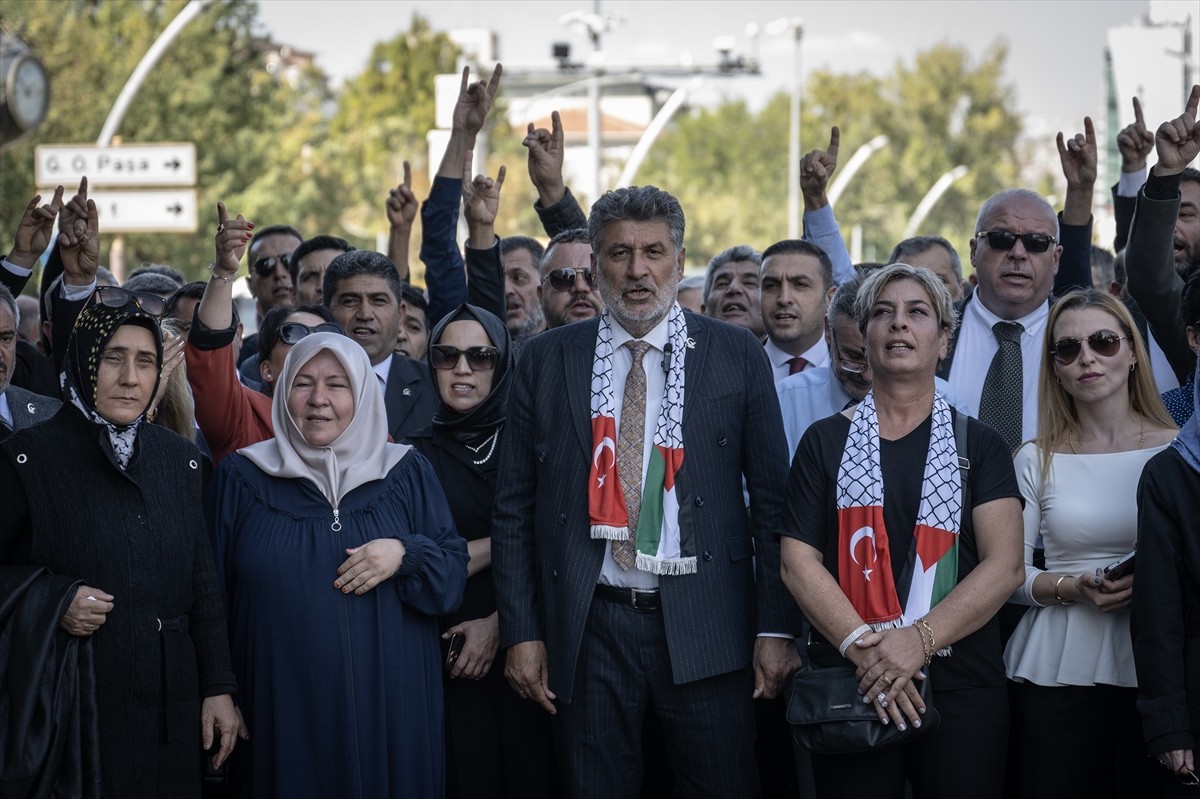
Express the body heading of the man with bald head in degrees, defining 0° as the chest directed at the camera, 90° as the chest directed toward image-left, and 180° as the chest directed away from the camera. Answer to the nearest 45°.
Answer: approximately 0°

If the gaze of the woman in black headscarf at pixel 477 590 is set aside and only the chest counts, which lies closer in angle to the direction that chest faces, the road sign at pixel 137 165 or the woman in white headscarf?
the woman in white headscarf

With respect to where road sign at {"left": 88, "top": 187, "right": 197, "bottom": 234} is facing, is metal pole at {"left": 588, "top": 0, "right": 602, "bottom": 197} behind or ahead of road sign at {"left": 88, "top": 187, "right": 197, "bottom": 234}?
behind

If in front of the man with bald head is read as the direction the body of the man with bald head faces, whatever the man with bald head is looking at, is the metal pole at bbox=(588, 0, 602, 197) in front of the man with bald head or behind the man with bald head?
behind

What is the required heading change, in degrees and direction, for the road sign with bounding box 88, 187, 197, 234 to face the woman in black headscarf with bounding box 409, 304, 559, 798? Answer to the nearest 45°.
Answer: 0° — it already faces them

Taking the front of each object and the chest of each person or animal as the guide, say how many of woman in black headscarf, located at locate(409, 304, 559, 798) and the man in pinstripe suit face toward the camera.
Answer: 2

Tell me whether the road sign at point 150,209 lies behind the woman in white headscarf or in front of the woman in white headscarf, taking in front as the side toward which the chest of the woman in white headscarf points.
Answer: behind

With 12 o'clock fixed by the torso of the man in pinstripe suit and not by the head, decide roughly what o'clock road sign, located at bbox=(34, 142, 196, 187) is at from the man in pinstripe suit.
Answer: The road sign is roughly at 5 o'clock from the man in pinstripe suit.

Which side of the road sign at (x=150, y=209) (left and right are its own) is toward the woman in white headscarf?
front
